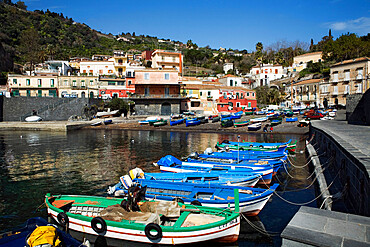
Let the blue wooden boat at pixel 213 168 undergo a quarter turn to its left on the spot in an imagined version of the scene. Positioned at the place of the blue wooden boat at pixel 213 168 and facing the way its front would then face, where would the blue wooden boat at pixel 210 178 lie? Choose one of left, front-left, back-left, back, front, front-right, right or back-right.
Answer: back

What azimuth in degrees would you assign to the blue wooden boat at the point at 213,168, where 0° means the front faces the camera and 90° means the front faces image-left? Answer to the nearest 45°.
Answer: approximately 270°

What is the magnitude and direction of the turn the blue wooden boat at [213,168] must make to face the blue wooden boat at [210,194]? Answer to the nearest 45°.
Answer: approximately 90° to its right

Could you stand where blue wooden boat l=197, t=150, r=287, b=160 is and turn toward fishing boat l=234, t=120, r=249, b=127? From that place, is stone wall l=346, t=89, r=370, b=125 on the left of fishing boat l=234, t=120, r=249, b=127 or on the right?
right

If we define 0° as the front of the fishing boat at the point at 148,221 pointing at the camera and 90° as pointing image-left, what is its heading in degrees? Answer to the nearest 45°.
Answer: approximately 270°

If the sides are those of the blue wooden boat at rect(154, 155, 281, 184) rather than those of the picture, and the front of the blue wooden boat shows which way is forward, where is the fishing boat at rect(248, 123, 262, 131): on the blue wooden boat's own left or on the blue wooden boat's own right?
on the blue wooden boat's own left

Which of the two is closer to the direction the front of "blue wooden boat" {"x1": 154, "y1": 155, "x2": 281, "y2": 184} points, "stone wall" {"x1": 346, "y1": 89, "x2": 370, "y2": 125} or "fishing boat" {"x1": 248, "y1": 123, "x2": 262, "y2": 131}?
the stone wall

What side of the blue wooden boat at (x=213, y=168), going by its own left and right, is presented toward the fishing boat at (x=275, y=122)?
left

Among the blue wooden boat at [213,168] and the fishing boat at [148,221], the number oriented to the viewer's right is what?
2
